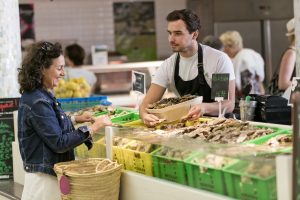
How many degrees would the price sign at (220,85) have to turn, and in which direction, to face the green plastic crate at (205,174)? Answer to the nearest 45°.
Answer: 0° — it already faces it

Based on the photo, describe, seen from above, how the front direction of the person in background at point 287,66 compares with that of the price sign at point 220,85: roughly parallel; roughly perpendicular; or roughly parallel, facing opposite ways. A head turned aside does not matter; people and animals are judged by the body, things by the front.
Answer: roughly perpendicular

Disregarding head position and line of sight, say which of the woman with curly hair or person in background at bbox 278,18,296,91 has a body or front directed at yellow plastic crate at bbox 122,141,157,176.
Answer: the woman with curly hair

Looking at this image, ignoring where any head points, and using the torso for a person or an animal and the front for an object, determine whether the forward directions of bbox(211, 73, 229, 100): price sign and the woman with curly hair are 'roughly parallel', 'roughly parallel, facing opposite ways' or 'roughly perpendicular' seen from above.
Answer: roughly perpendicular

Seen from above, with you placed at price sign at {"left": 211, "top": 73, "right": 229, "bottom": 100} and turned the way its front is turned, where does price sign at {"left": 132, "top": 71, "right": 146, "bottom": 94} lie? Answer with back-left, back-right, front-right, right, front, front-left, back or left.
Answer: back-right

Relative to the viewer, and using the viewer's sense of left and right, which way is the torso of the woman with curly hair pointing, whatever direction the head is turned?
facing to the right of the viewer
